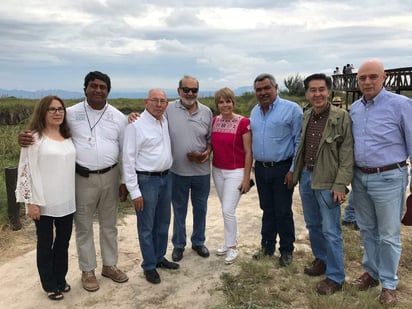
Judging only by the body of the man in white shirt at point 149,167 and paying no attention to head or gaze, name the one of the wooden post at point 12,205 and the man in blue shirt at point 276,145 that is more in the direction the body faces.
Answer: the man in blue shirt

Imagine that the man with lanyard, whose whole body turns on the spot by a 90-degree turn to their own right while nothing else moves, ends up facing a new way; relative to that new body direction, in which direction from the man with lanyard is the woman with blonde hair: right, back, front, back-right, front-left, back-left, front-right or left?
back

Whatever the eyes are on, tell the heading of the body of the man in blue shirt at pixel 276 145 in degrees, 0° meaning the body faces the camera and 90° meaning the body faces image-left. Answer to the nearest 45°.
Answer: approximately 45°

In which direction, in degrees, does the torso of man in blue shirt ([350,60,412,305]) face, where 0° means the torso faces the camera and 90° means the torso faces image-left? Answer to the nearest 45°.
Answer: approximately 45°

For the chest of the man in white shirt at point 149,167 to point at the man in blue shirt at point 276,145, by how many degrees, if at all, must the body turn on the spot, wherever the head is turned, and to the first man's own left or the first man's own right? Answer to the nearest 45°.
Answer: approximately 45° to the first man's own left

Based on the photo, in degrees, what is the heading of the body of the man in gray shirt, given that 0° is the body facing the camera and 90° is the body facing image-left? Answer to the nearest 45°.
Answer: approximately 0°

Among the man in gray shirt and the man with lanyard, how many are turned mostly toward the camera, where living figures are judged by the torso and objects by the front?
2

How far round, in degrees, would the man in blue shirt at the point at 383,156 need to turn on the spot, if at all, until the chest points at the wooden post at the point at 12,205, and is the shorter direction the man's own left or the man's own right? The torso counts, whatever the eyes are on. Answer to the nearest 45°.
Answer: approximately 45° to the man's own right

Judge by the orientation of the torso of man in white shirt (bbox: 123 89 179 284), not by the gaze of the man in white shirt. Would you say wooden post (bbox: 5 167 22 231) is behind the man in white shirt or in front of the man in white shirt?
behind

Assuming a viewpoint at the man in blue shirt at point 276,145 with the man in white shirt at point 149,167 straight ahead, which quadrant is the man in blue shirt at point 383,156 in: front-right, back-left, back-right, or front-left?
back-left

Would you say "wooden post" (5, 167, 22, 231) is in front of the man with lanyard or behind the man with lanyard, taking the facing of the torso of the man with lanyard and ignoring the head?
behind

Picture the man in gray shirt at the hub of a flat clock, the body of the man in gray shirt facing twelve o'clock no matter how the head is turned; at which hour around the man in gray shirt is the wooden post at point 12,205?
The wooden post is roughly at 4 o'clock from the man in gray shirt.

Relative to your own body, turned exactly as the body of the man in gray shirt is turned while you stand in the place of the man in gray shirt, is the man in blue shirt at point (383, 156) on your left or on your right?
on your left
